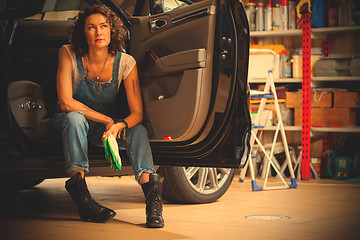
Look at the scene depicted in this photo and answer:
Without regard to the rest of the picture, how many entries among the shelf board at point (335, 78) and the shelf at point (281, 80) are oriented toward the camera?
2

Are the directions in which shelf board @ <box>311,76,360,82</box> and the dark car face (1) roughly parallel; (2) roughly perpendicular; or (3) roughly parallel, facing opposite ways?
roughly perpendicular

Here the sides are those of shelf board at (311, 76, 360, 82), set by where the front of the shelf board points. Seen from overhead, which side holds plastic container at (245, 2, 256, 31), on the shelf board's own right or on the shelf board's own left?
on the shelf board's own right

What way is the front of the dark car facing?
to the viewer's right

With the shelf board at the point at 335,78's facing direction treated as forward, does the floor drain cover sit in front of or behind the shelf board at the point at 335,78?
in front

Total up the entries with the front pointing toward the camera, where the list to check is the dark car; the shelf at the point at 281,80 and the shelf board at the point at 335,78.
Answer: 2

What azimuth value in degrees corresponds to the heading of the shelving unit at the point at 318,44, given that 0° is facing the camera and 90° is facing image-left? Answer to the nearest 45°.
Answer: approximately 0°

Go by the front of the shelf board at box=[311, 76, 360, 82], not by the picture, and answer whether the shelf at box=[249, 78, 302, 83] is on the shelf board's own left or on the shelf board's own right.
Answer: on the shelf board's own right
